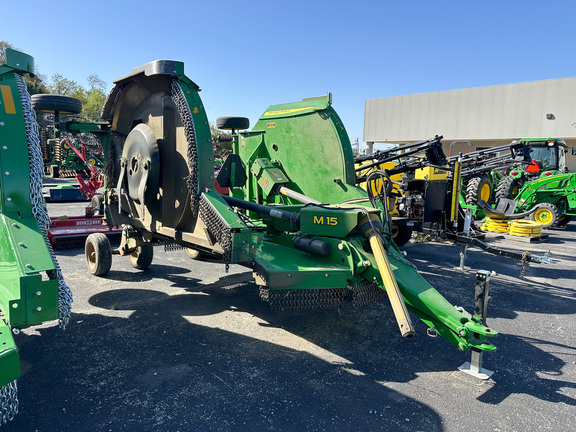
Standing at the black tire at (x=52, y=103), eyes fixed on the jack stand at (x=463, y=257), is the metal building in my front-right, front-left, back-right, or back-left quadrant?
front-left

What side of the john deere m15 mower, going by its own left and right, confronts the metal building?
left

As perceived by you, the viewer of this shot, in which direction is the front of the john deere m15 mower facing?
facing the viewer and to the right of the viewer

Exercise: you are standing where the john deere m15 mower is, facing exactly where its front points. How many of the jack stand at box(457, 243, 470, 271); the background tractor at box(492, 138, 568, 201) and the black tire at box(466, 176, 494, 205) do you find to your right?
0

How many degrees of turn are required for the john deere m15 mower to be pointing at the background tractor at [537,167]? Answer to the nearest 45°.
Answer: approximately 90° to its left

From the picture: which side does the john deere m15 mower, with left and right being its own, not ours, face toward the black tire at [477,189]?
left

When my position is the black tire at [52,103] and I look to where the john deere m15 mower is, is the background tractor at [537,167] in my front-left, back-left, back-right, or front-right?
front-left

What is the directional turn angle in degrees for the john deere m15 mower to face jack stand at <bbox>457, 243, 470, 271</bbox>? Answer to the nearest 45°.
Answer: approximately 90° to its left

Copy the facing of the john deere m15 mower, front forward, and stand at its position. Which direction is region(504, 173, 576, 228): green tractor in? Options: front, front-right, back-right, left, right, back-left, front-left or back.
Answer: left

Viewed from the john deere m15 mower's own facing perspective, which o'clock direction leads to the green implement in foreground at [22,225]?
The green implement in foreground is roughly at 3 o'clock from the john deere m15 mower.
